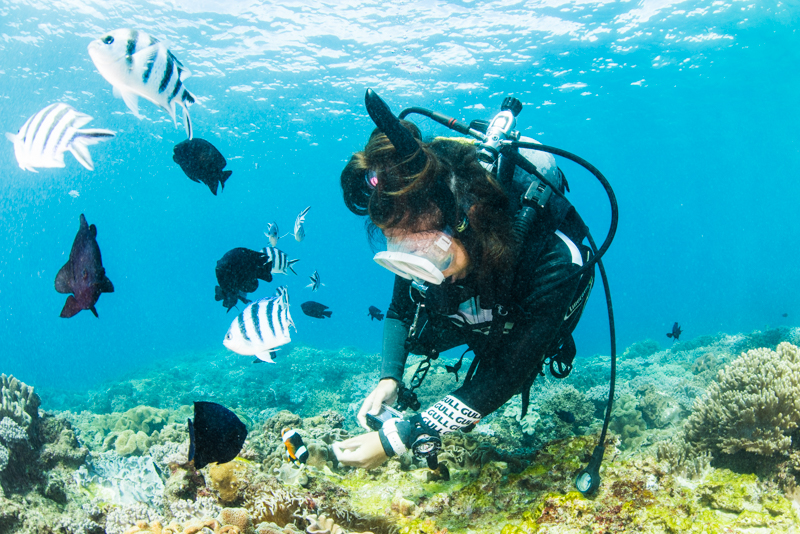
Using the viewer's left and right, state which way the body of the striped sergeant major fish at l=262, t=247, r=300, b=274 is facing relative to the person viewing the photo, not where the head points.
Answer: facing to the left of the viewer

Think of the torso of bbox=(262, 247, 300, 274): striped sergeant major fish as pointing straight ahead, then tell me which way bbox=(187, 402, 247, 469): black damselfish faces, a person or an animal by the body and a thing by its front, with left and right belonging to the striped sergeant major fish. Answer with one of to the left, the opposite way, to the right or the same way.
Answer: the opposite way

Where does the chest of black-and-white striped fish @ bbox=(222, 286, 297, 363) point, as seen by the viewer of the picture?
to the viewer's left

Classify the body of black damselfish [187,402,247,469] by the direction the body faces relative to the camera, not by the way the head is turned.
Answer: to the viewer's right
